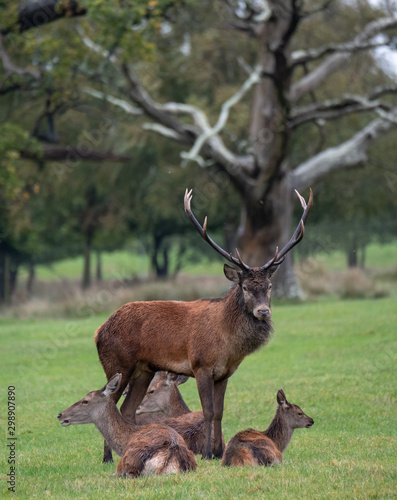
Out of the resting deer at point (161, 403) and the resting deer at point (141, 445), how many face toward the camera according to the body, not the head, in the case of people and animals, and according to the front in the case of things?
0

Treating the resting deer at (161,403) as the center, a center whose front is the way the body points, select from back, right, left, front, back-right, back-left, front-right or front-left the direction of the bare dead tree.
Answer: right

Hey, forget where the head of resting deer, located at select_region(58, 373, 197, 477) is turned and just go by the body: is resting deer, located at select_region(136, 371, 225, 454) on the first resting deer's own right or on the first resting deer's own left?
on the first resting deer's own right

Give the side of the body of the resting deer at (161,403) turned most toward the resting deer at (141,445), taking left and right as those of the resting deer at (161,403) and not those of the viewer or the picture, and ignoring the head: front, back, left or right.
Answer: left

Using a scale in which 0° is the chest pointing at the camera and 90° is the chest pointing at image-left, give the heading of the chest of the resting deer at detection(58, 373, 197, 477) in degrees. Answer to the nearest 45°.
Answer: approximately 135°

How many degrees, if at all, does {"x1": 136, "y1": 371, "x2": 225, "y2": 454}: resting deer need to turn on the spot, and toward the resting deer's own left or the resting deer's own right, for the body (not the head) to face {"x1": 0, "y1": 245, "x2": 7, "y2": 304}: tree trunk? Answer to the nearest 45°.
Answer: approximately 90° to the resting deer's own right

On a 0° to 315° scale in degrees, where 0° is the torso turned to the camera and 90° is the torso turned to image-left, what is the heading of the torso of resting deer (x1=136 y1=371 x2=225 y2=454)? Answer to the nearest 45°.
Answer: approximately 90°

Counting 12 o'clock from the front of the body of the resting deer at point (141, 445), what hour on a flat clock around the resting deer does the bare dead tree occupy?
The bare dead tree is roughly at 2 o'clock from the resting deer.
